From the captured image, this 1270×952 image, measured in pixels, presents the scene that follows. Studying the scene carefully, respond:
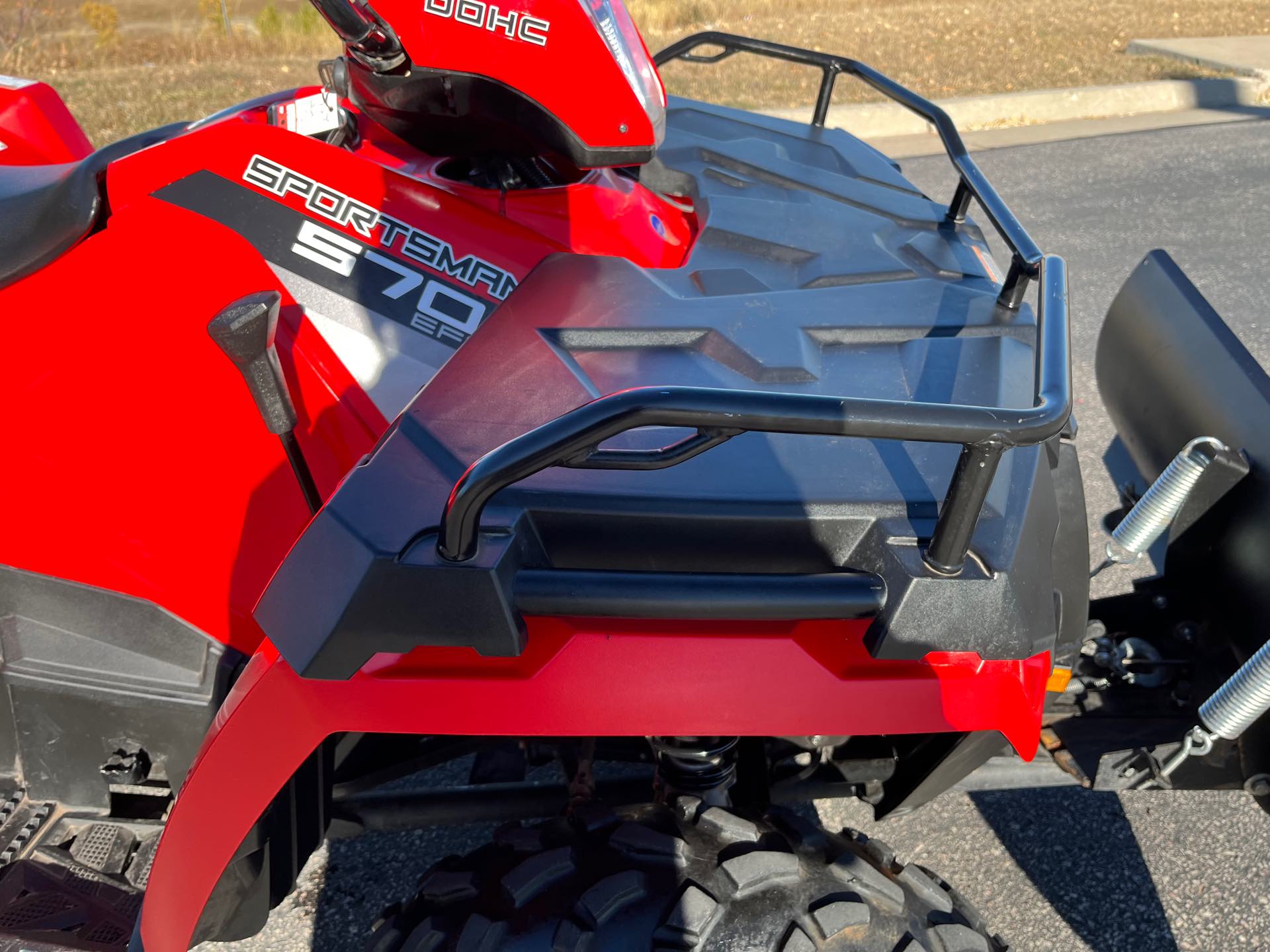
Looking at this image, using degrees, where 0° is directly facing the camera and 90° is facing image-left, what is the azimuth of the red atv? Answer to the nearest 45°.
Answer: approximately 270°
